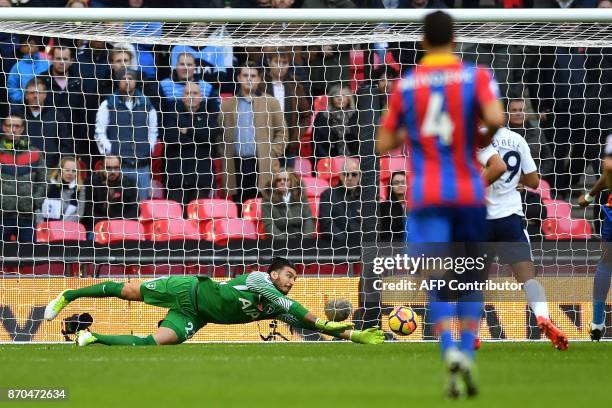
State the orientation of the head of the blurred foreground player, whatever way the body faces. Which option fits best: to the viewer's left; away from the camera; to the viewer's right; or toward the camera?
away from the camera

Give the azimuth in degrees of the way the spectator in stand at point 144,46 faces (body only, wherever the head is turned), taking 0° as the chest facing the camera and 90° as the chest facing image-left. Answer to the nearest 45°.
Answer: approximately 0°

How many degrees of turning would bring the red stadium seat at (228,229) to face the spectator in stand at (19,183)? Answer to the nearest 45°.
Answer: approximately 90° to its right

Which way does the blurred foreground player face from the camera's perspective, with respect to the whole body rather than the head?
away from the camera

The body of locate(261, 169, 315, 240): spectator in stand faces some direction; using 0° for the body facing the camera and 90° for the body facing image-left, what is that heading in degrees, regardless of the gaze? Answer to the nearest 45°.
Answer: approximately 0°

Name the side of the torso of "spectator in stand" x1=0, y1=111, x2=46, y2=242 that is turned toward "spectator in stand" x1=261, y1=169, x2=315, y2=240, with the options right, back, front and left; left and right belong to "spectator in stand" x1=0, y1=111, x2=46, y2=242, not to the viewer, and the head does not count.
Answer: left

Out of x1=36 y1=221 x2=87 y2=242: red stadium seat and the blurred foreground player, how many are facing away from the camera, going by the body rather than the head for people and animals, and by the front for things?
1
